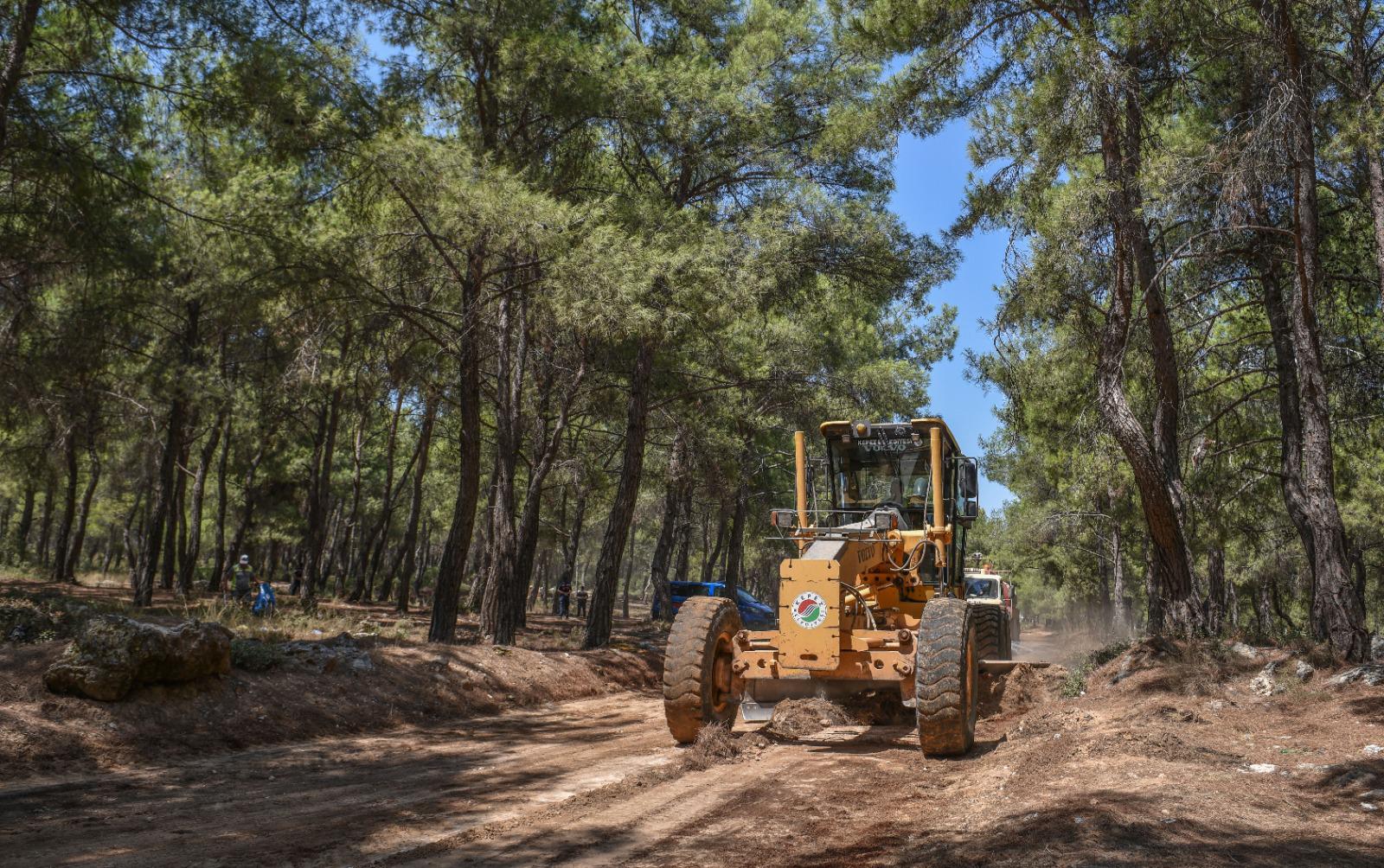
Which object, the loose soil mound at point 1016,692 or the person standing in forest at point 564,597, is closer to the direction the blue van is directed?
the loose soil mound

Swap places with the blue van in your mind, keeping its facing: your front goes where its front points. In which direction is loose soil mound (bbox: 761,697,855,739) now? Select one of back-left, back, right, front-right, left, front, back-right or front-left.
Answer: front-right

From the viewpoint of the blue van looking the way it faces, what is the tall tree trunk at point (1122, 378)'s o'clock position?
The tall tree trunk is roughly at 1 o'clock from the blue van.

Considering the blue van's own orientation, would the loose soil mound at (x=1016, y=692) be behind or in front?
in front

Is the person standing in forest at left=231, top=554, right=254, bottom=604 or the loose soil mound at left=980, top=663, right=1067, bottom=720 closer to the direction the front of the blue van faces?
the loose soil mound

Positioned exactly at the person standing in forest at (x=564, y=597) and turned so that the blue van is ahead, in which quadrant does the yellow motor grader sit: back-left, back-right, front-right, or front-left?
front-right

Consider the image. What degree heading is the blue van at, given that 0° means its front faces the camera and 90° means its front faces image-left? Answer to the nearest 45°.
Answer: approximately 315°

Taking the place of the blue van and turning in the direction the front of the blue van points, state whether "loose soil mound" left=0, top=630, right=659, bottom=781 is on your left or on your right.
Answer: on your right

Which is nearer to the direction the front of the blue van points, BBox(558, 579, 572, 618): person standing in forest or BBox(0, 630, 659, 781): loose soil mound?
the loose soil mound
